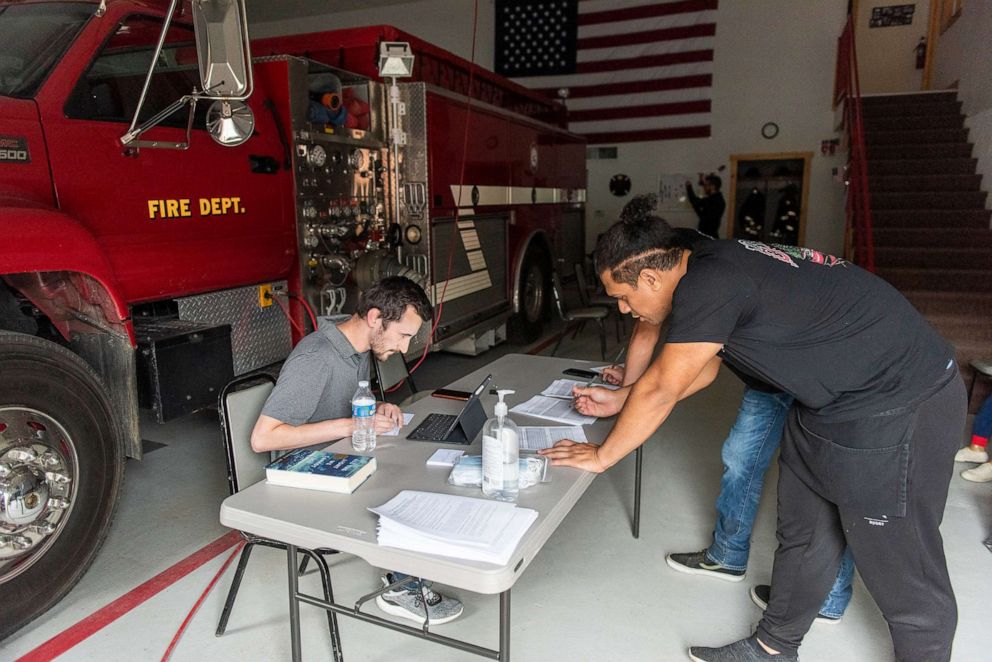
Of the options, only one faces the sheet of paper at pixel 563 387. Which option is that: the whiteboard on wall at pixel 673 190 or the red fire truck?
the whiteboard on wall

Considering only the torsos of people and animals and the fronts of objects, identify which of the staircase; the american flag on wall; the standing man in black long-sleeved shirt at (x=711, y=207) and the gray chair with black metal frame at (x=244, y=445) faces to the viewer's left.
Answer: the standing man in black long-sleeved shirt

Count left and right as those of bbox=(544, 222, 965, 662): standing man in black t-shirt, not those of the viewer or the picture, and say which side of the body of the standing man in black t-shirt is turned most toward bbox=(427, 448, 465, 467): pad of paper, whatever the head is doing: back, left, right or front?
front

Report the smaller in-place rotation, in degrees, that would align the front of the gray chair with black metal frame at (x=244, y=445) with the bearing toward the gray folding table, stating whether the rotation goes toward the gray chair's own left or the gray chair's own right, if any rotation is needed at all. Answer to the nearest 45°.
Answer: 0° — it already faces it

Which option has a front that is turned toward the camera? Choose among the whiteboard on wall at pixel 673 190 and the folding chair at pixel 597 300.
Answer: the whiteboard on wall

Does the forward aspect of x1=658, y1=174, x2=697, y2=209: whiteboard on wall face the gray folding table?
yes

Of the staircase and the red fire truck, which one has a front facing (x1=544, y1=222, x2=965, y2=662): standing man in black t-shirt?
the staircase

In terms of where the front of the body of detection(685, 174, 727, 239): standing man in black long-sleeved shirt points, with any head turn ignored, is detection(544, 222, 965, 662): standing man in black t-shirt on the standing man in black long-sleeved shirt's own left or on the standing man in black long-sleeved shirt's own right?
on the standing man in black long-sleeved shirt's own left

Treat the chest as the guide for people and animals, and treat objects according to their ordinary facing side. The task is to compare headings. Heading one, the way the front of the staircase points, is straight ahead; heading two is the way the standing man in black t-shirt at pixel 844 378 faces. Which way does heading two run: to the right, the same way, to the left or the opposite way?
to the right

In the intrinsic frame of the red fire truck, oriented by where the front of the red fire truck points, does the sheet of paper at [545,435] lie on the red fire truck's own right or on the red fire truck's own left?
on the red fire truck's own left

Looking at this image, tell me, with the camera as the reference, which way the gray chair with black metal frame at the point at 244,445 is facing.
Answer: facing the viewer and to the right of the viewer

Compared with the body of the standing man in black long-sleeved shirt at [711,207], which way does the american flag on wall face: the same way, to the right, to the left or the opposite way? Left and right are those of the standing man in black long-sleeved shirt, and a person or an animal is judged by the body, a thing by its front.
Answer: to the left

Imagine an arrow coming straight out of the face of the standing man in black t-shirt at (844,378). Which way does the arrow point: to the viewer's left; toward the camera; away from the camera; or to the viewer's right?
to the viewer's left

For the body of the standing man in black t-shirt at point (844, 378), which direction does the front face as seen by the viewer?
to the viewer's left

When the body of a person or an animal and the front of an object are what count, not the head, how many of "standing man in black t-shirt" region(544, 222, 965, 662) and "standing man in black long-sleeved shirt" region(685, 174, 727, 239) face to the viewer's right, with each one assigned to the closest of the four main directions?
0

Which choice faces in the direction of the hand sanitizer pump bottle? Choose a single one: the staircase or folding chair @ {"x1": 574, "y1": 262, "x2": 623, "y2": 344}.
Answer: the staircase

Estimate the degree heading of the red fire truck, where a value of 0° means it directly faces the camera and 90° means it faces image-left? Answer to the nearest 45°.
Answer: approximately 45°

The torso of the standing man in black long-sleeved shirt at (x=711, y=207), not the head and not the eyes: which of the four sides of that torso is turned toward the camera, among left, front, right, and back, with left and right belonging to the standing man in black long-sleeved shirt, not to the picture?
left
